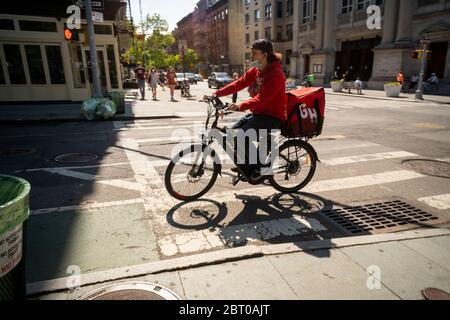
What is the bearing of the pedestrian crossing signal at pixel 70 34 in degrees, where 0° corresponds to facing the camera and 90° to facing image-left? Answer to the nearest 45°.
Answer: approximately 0°

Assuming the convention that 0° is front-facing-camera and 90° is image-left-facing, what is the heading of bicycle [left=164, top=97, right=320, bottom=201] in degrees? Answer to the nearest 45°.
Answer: approximately 90°

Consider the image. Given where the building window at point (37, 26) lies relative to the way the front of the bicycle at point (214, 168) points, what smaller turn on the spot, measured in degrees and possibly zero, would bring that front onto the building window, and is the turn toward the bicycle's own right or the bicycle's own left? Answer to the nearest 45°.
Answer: approximately 45° to the bicycle's own right

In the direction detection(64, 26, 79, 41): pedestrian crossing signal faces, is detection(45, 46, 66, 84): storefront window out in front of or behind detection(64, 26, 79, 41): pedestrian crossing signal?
behind

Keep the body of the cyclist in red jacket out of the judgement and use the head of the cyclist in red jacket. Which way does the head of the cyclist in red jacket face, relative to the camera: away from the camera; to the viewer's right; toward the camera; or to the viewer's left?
to the viewer's left

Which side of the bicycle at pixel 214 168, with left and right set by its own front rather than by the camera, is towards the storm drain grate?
back

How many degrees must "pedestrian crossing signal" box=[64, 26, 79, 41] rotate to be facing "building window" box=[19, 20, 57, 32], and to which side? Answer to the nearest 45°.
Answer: approximately 180°

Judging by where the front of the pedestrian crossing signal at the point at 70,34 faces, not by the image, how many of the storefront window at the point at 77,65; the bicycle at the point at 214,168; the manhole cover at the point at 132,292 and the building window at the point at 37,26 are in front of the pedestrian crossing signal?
2

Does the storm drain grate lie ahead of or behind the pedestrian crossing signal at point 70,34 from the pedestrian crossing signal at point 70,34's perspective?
ahead

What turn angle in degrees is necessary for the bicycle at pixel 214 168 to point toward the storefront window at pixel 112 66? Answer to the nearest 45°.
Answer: approximately 45° to its right

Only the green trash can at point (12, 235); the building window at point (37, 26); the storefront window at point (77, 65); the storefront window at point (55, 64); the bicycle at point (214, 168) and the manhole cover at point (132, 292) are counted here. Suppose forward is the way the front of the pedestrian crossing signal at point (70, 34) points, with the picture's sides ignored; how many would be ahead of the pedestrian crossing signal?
3

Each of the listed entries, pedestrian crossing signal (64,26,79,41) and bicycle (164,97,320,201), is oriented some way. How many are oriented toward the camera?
1

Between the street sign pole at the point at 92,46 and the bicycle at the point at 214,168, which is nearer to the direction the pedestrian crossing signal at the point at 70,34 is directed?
the bicycle

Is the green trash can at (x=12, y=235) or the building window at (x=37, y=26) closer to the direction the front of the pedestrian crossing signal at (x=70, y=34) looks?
the green trash can
